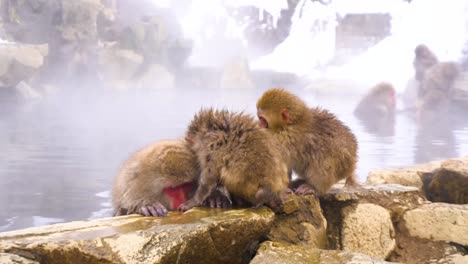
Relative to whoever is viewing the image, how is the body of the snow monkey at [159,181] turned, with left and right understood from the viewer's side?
facing the viewer and to the right of the viewer

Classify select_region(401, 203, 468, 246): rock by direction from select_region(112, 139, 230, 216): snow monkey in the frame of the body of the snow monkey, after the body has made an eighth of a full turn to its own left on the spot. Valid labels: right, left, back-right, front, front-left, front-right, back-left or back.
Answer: front

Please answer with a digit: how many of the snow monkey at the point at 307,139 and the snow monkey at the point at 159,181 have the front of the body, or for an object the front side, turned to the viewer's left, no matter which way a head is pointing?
1

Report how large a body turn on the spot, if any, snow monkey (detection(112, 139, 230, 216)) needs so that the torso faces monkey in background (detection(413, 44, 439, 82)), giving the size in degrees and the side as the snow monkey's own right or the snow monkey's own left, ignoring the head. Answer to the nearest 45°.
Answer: approximately 90° to the snow monkey's own left

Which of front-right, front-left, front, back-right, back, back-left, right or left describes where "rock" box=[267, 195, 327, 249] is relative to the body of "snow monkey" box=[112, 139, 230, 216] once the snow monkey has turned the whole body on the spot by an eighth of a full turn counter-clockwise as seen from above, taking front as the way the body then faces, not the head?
front

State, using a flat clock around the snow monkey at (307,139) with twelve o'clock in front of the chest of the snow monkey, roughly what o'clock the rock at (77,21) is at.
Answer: The rock is roughly at 2 o'clock from the snow monkey.

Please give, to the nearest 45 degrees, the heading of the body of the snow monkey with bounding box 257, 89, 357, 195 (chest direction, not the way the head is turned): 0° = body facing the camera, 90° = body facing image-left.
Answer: approximately 90°

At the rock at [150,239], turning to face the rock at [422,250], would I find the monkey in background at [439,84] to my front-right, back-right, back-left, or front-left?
front-left
